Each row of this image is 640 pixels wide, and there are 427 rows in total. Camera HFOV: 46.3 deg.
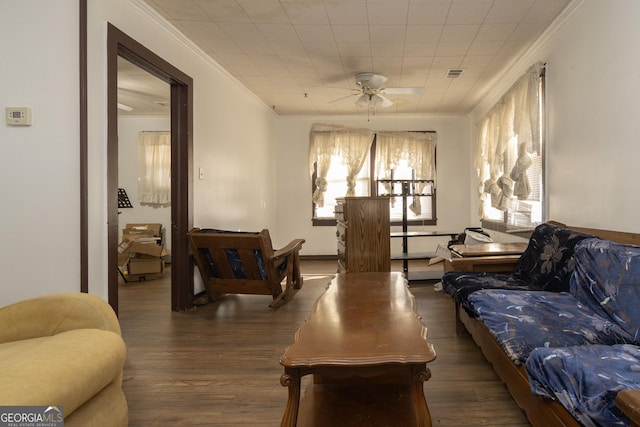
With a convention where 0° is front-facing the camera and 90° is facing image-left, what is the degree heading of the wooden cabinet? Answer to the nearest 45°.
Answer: approximately 90°

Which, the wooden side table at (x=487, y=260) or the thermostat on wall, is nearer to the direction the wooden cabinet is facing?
the thermostat on wall

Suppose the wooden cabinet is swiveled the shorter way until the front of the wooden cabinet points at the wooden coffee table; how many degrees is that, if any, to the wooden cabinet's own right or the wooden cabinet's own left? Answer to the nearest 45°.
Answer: approximately 90° to the wooden cabinet's own left

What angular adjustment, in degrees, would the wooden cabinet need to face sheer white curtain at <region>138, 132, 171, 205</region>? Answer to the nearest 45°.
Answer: approximately 45° to its right

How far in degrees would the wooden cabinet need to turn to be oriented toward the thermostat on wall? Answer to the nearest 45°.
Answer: approximately 45° to its left

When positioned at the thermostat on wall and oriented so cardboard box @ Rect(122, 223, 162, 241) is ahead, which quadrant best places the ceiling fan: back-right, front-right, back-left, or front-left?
front-right

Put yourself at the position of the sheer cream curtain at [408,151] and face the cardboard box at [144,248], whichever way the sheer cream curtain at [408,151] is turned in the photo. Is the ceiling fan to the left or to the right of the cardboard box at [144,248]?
left

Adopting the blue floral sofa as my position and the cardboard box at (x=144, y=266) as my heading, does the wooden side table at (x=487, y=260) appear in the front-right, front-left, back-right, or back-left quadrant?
front-right

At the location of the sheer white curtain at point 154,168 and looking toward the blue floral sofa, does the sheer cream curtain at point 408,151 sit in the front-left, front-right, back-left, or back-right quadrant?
front-left
